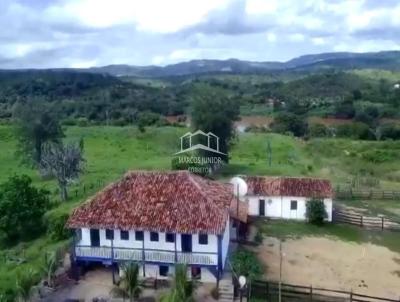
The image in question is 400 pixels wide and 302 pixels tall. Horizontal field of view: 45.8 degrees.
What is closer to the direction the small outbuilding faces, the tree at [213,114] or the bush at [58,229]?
the bush

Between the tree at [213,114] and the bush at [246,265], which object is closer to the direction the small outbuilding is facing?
the bush

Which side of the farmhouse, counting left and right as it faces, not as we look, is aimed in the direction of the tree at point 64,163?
back

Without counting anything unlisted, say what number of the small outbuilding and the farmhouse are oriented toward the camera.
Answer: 2

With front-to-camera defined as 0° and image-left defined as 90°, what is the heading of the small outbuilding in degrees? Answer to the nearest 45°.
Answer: approximately 0°

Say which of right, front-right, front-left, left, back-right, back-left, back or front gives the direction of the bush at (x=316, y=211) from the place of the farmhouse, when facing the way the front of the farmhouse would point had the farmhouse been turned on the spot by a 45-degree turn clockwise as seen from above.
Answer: back

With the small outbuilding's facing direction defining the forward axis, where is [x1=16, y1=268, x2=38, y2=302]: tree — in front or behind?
in front

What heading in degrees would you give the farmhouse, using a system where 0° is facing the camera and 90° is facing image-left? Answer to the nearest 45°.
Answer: approximately 0°

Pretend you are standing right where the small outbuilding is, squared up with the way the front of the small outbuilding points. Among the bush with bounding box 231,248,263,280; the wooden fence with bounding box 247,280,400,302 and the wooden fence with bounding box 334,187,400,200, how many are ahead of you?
2

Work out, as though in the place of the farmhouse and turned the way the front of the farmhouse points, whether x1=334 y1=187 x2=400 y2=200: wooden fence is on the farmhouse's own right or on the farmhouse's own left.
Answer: on the farmhouse's own left

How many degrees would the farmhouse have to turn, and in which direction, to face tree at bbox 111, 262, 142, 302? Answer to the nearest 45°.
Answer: approximately 45° to its right

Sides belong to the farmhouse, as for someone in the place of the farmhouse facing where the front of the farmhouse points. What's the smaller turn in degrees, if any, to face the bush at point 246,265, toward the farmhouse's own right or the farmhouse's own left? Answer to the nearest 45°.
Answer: approximately 90° to the farmhouse's own left

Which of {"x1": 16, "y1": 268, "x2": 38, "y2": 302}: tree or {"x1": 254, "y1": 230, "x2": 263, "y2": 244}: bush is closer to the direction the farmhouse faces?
the tree

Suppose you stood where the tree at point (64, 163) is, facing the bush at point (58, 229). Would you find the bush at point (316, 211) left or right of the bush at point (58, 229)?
left

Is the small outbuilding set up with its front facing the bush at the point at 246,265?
yes

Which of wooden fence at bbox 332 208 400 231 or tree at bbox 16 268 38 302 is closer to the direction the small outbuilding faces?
the tree
